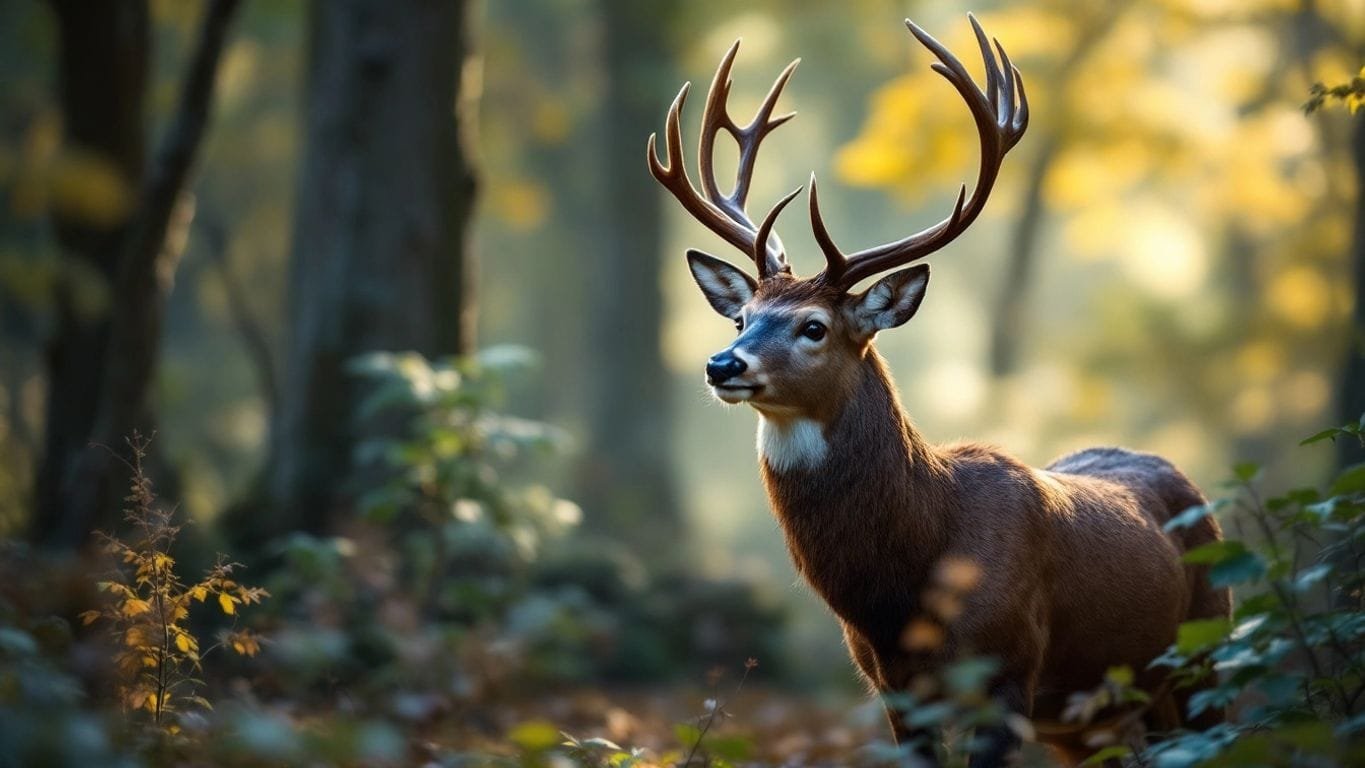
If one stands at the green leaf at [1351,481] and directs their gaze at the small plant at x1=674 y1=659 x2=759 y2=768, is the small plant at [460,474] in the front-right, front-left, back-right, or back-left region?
front-right

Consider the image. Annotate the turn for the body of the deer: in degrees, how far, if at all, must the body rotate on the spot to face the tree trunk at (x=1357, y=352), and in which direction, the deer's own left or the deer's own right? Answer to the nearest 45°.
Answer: approximately 180°

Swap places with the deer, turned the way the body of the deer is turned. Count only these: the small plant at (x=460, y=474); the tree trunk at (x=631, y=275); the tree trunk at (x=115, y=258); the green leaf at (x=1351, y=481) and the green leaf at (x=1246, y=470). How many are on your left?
2

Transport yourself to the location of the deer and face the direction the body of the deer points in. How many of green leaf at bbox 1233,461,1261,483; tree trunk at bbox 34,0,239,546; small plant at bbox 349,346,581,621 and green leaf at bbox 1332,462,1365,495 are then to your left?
2

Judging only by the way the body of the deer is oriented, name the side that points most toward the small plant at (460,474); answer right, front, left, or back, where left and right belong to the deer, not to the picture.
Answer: right

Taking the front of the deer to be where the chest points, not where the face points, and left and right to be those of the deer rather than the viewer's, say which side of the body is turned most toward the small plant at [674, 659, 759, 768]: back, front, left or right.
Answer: front

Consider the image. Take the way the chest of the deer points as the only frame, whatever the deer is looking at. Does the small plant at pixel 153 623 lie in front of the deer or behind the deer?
in front

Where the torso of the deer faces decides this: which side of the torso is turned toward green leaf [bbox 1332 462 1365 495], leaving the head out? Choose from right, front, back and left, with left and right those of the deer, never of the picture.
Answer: left

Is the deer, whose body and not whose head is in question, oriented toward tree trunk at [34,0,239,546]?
no

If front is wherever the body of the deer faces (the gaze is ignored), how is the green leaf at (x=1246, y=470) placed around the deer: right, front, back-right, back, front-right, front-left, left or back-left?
left

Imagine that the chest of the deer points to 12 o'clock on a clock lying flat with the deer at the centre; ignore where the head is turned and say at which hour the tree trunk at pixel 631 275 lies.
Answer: The tree trunk is roughly at 4 o'clock from the deer.

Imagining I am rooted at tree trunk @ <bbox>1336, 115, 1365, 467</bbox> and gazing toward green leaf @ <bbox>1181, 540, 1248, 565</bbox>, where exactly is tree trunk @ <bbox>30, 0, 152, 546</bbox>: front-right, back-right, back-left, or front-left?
front-right

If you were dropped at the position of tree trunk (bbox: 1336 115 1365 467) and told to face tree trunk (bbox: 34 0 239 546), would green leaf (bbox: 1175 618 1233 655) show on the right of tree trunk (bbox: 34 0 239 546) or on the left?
left

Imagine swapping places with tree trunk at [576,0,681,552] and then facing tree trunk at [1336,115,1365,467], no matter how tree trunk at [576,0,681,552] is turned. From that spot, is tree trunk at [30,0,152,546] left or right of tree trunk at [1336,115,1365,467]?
right
